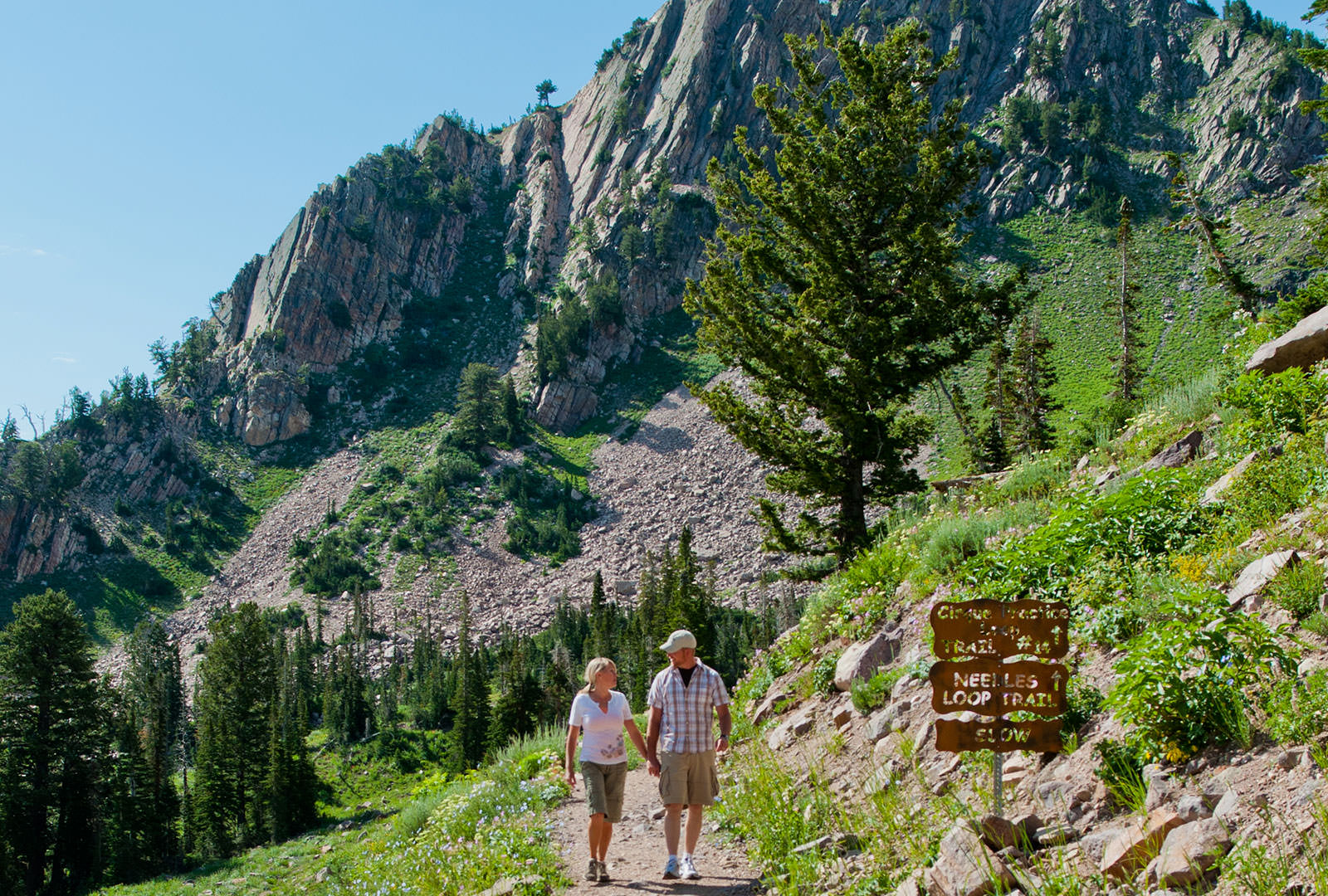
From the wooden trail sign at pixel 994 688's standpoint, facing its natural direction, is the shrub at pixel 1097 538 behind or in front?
behind

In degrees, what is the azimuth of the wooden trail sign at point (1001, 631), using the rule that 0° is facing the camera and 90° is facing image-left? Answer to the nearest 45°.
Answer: approximately 0°

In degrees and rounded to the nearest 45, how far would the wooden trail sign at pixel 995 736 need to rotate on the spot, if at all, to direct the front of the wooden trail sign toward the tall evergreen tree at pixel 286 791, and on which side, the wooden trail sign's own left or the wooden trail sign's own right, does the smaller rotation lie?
approximately 135° to the wooden trail sign's own right

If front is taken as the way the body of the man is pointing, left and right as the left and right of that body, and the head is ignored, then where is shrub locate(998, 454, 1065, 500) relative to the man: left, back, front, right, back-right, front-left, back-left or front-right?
back-left

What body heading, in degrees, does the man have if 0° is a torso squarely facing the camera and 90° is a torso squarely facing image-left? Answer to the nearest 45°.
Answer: approximately 0°
